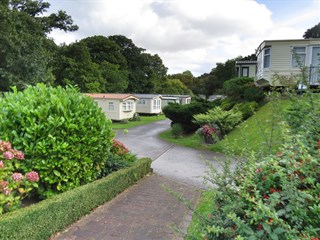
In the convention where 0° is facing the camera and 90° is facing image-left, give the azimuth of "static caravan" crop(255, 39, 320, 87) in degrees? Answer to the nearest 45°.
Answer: approximately 90°

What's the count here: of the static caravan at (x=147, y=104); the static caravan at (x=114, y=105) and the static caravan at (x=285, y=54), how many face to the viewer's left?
1

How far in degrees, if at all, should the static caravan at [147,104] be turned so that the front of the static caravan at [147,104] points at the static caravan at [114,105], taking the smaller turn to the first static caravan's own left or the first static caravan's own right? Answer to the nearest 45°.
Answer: approximately 90° to the first static caravan's own right

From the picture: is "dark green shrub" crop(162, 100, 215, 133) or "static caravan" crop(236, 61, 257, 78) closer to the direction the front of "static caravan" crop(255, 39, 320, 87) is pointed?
the dark green shrub

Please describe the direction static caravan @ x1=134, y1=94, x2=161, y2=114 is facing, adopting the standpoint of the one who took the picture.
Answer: facing the viewer and to the right of the viewer

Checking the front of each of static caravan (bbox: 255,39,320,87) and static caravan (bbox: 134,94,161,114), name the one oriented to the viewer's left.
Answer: static caravan (bbox: 255,39,320,87)

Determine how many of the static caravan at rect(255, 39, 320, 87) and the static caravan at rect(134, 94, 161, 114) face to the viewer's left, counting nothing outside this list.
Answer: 1

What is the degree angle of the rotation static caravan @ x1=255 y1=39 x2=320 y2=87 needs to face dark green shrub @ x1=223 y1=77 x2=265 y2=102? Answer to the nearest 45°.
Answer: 0° — it already faces it
